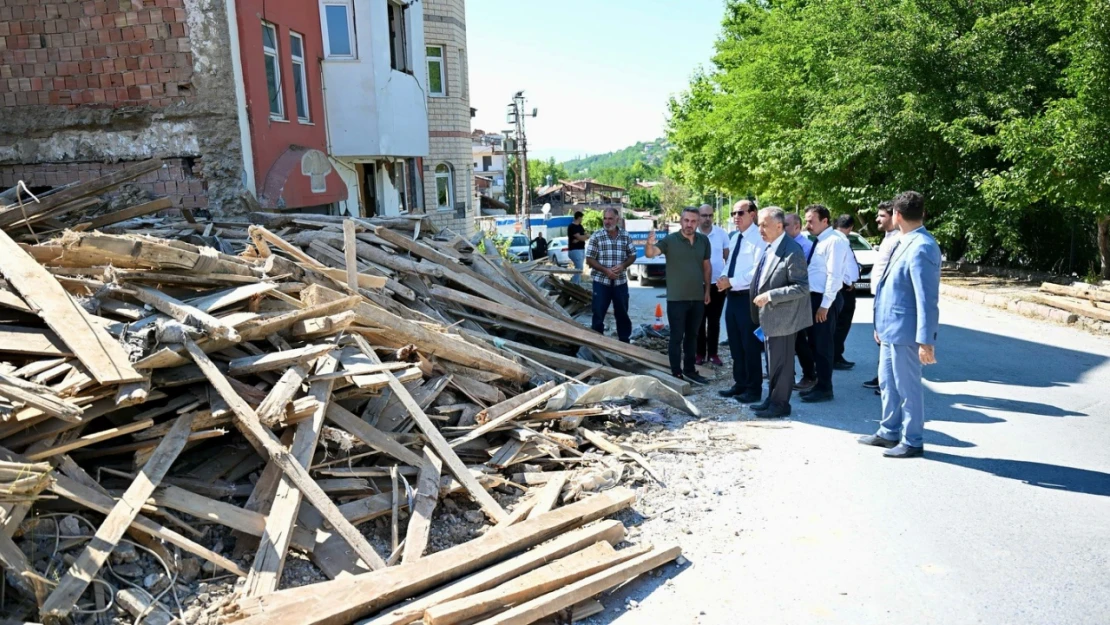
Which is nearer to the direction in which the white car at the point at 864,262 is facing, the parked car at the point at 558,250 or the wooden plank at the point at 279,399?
the wooden plank

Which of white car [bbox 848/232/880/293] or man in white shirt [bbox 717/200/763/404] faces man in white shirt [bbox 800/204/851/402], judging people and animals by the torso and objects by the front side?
the white car

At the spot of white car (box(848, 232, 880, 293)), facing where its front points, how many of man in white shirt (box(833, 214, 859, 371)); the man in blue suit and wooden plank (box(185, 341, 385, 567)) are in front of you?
3

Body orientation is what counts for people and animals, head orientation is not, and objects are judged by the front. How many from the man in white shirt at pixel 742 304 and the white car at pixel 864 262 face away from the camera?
0

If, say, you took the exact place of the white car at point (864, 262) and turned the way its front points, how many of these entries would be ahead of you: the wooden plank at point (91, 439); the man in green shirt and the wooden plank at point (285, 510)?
3

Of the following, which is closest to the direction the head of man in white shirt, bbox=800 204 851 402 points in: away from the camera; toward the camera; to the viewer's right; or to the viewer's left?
to the viewer's left

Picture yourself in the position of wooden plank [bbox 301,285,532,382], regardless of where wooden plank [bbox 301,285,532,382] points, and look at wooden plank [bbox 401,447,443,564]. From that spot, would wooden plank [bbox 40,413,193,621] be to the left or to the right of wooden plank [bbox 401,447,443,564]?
right

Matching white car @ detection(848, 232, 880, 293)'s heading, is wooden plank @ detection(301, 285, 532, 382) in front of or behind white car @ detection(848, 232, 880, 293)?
in front

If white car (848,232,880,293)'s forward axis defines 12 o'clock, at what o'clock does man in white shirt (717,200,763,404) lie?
The man in white shirt is roughly at 12 o'clock from the white car.

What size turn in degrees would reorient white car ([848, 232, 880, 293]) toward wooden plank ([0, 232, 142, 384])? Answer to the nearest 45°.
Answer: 0° — it already faces it

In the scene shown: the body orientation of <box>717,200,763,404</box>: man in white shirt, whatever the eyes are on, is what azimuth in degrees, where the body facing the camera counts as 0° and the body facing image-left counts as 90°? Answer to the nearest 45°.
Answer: approximately 45°

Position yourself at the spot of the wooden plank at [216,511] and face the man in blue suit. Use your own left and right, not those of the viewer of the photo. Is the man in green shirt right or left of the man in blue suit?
left

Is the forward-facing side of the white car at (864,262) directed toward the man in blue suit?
yes

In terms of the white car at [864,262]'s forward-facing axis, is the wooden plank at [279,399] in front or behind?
in front

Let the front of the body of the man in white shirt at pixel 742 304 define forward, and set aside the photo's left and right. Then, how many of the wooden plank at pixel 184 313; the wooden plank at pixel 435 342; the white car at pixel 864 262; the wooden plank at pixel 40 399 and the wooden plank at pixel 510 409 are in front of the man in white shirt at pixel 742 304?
4
